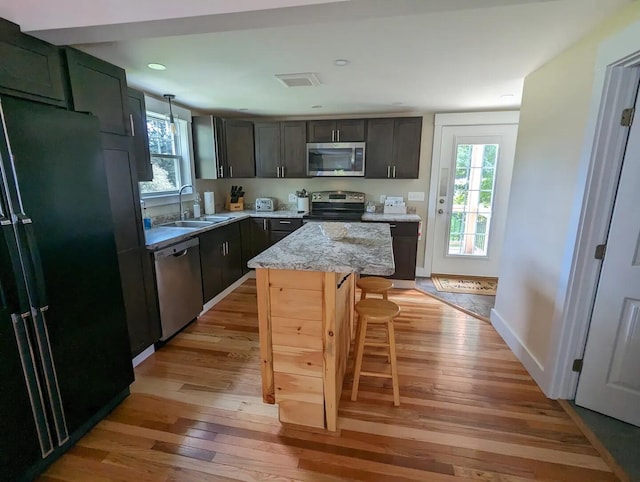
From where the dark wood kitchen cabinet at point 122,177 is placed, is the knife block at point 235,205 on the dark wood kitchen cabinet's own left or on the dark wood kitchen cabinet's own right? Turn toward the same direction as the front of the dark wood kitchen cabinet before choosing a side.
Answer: on the dark wood kitchen cabinet's own left

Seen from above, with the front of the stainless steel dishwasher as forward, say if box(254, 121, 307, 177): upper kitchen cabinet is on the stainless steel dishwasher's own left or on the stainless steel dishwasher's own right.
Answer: on the stainless steel dishwasher's own left

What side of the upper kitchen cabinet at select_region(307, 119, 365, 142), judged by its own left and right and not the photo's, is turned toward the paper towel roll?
right

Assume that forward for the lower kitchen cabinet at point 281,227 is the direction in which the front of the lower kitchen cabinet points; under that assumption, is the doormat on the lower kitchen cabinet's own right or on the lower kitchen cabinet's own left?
on the lower kitchen cabinet's own left

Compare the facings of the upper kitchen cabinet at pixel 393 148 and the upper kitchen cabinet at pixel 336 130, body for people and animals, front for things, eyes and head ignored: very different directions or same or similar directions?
same or similar directions

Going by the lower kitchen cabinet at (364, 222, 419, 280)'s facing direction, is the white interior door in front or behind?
in front

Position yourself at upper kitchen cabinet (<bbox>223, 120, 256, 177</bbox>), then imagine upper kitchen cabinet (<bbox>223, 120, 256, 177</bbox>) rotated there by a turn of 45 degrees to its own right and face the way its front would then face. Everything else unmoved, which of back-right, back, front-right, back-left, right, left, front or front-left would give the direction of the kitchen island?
front-left

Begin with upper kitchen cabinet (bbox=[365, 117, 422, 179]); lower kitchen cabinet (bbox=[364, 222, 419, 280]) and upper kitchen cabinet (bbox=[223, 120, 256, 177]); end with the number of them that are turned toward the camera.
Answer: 3

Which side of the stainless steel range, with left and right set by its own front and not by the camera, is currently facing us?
front

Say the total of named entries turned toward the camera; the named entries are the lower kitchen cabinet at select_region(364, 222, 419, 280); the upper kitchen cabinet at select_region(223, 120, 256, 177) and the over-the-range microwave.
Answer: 3

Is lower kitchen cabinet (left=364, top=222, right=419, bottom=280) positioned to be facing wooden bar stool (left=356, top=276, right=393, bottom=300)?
yes

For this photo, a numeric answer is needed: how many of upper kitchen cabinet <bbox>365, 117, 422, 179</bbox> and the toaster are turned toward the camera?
2

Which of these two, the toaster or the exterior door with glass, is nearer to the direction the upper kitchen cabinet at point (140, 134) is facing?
the exterior door with glass

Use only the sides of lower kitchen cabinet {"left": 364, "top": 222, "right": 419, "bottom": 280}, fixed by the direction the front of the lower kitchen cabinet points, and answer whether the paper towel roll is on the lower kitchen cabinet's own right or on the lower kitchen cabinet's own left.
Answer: on the lower kitchen cabinet's own right

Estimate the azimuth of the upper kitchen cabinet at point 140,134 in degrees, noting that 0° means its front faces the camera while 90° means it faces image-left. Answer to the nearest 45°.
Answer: approximately 315°

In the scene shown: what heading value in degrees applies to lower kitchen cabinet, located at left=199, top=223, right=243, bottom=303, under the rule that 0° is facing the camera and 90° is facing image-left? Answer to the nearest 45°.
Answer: approximately 315°

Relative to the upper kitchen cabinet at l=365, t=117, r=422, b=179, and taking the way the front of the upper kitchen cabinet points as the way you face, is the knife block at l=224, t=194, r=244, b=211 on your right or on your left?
on your right

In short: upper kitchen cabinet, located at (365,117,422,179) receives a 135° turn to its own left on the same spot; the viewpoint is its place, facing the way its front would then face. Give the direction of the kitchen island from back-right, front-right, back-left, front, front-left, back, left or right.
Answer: back-right

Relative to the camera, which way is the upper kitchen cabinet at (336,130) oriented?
toward the camera

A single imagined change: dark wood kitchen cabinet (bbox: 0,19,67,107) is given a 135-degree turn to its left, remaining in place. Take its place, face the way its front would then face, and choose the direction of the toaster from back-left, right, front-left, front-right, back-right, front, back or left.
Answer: front-right
